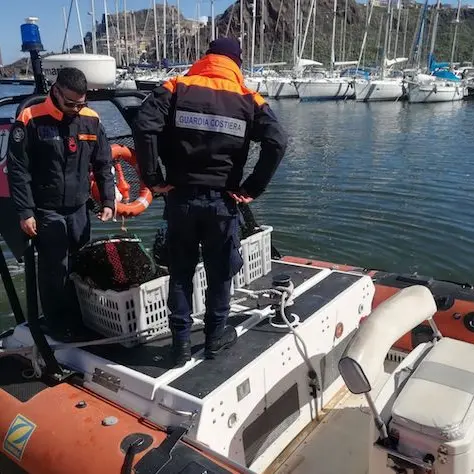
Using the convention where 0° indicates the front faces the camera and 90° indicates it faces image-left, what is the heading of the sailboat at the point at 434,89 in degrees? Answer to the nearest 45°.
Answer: approximately 45°

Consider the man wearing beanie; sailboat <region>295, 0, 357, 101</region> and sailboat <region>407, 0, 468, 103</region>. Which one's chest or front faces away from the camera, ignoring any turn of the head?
the man wearing beanie

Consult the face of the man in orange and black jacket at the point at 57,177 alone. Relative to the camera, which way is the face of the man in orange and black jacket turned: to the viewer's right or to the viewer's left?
to the viewer's right

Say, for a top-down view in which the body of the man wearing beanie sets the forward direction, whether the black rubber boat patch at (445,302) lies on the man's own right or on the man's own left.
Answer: on the man's own right

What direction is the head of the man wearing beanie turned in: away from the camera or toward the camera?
away from the camera

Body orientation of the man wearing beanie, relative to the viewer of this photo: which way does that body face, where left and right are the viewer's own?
facing away from the viewer

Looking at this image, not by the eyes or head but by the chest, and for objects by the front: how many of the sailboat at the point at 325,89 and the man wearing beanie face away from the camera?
1
